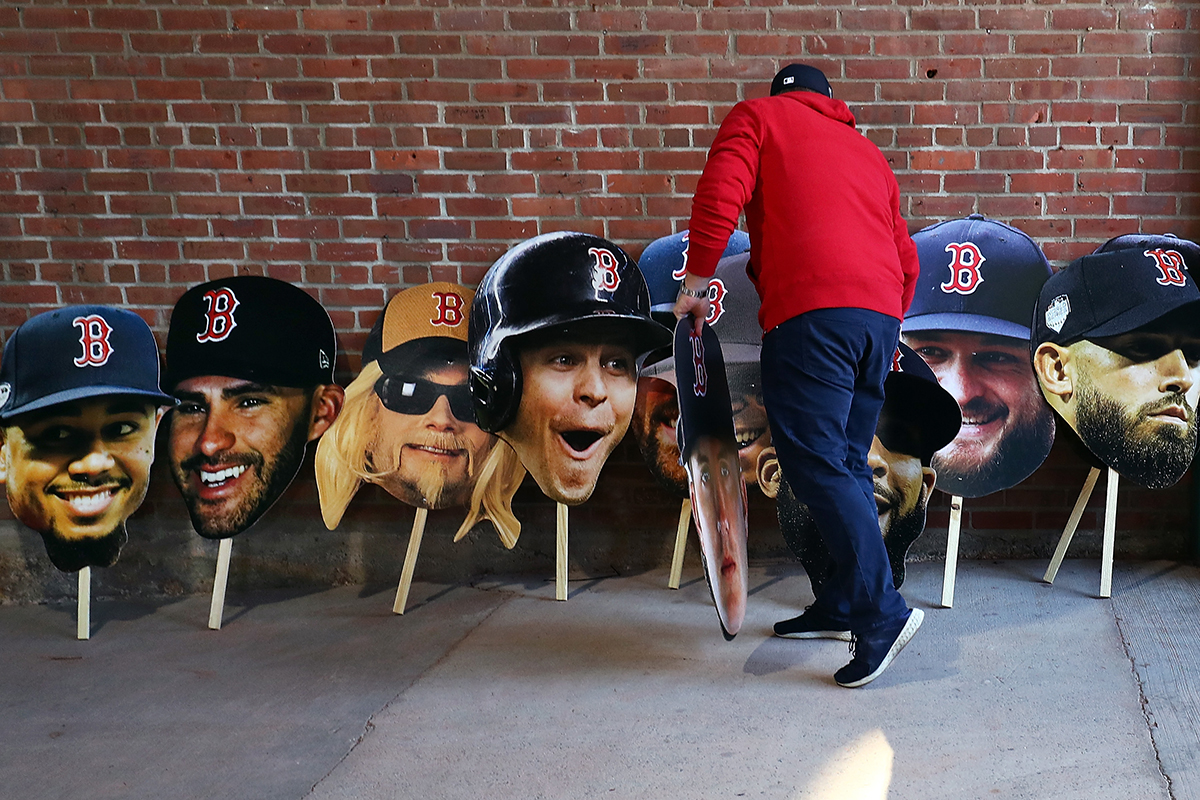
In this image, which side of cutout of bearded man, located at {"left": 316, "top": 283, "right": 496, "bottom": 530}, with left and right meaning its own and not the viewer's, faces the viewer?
front

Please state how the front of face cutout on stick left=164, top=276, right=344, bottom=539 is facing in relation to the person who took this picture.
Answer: facing the viewer

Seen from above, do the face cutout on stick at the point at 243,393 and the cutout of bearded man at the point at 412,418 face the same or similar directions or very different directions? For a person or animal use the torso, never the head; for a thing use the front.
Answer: same or similar directions

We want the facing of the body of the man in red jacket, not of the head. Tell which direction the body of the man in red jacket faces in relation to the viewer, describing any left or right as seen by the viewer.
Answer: facing away from the viewer and to the left of the viewer

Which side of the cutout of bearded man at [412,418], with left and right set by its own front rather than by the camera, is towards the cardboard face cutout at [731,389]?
left
